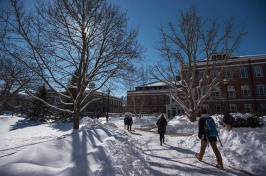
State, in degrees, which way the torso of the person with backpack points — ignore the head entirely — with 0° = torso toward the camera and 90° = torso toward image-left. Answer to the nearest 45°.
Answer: approximately 135°

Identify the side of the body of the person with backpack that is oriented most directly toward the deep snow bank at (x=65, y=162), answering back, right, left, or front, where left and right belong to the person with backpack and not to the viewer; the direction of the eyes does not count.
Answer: left

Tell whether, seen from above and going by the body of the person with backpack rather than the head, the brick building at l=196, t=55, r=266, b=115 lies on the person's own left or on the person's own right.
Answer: on the person's own right
